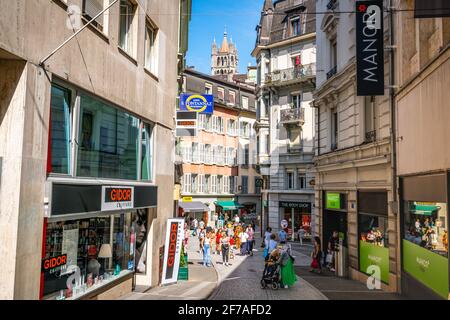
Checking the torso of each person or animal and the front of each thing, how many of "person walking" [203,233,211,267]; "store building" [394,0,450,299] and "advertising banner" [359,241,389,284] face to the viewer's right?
0

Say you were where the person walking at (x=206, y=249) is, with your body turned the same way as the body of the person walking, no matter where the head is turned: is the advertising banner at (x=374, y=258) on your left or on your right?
on your left

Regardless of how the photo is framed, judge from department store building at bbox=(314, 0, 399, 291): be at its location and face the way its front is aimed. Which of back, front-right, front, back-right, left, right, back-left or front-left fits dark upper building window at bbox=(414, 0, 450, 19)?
front-left

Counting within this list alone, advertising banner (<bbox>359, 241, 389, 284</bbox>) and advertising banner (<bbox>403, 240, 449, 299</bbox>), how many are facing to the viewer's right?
0

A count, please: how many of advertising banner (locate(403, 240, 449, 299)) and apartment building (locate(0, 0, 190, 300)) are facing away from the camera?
0

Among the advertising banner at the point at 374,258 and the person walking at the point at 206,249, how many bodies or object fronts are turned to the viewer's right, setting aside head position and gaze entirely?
0

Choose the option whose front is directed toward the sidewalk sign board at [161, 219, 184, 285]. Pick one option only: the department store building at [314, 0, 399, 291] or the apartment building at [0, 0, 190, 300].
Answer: the department store building at [314, 0, 399, 291]

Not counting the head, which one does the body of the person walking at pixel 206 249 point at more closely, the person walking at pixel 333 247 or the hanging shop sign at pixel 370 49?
the hanging shop sign

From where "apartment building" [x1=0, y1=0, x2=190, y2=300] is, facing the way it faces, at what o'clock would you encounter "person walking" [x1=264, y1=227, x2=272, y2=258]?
The person walking is roughly at 9 o'clock from the apartment building.

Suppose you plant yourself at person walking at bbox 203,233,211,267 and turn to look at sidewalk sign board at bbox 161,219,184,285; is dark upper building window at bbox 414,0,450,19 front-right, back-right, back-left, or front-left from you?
front-left

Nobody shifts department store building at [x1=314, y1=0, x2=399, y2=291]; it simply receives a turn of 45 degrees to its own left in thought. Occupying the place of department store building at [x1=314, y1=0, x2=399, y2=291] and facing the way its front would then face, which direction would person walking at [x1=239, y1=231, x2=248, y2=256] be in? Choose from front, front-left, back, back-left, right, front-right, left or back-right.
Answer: back-right

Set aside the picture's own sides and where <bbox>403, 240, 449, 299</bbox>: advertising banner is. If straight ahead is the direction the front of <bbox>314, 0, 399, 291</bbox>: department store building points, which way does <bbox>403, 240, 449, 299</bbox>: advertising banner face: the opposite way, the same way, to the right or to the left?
the same way

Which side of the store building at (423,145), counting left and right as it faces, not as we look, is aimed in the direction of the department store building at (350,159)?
right

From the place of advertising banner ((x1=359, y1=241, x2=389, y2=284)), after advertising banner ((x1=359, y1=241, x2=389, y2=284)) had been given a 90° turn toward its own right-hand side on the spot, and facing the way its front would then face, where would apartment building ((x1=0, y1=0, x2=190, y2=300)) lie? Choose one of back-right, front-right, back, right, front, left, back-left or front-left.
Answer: left

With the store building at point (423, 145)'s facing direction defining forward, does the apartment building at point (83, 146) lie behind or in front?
in front

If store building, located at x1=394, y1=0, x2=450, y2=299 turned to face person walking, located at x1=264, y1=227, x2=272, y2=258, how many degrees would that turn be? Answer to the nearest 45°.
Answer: approximately 90° to its right

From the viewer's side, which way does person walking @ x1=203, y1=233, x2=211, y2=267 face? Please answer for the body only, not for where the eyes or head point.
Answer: toward the camera

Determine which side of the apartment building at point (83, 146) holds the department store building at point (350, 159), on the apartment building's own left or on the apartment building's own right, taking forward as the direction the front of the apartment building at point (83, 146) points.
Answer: on the apartment building's own left
